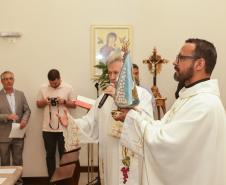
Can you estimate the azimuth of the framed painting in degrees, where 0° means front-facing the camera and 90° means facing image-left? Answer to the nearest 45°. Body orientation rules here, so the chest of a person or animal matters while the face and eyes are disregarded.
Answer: approximately 0°

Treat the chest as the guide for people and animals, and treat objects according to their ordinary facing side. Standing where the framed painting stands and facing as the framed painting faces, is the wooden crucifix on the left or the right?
on its left

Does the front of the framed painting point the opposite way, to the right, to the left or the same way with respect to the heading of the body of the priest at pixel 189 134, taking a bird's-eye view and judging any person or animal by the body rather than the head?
to the left

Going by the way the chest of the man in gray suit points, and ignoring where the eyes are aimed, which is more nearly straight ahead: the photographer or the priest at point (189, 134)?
the priest

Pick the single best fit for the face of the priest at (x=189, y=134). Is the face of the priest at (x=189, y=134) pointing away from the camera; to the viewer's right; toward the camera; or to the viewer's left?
to the viewer's left

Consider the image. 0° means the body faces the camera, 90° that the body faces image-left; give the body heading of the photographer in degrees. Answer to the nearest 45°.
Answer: approximately 0°

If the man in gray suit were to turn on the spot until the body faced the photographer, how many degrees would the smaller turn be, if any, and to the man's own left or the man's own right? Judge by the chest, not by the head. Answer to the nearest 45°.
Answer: approximately 90° to the man's own left

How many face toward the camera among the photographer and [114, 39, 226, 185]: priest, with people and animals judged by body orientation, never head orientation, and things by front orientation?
1

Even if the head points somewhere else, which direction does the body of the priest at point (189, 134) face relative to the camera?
to the viewer's left

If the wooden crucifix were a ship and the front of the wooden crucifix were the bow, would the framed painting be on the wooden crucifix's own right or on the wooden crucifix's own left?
on the wooden crucifix's own right

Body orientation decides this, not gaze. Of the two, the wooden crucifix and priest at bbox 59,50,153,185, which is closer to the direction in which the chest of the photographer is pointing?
the priest

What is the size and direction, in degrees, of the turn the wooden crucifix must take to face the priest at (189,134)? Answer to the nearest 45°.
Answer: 0° — it already faces them
